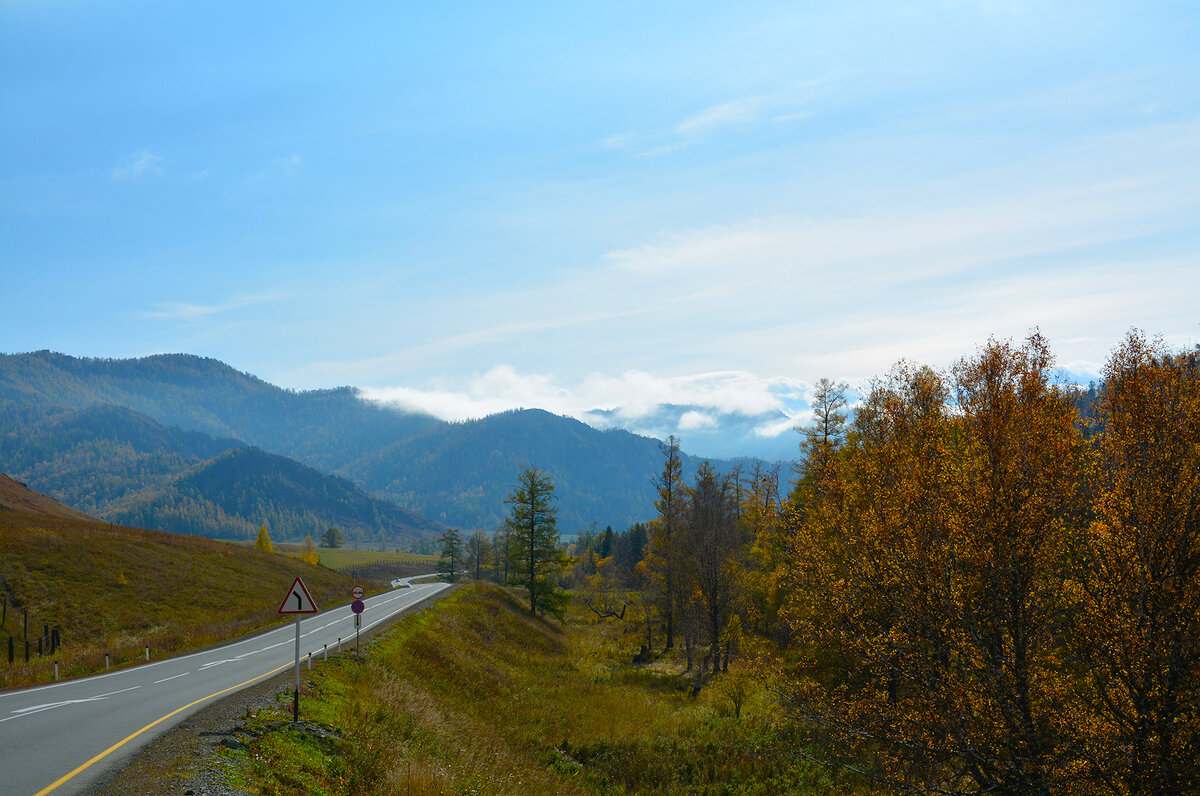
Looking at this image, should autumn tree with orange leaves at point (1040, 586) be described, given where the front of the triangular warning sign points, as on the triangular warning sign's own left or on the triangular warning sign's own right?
on the triangular warning sign's own left

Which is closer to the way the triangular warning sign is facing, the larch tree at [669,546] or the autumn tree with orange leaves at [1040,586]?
the autumn tree with orange leaves

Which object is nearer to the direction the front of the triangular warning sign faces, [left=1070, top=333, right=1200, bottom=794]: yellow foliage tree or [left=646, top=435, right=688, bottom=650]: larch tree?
the yellow foliage tree

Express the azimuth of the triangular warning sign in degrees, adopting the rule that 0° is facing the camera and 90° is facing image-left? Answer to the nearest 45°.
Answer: approximately 0°

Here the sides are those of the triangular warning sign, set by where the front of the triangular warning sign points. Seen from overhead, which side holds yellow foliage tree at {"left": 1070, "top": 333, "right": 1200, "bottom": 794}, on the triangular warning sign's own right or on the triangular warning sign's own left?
on the triangular warning sign's own left

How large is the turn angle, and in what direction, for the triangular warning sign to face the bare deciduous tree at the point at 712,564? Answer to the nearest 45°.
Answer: approximately 135° to its left

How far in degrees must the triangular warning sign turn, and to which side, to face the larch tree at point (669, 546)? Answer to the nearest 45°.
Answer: approximately 135° to its left
